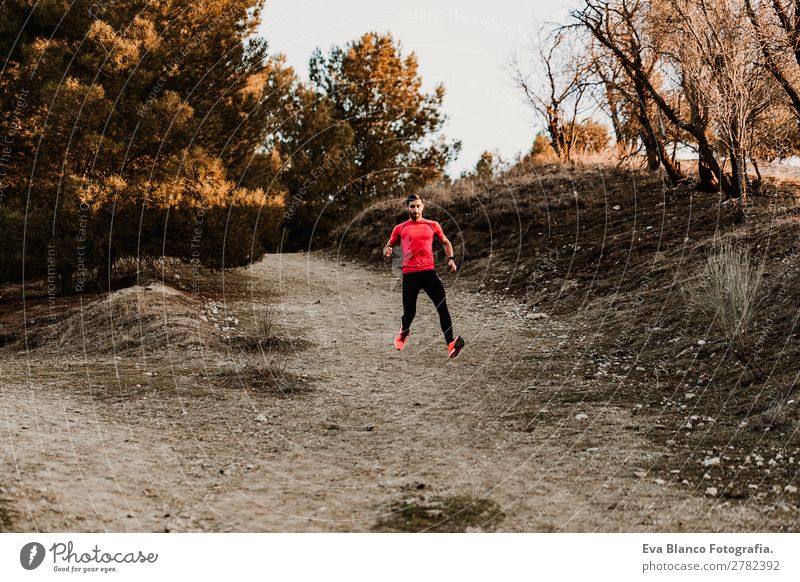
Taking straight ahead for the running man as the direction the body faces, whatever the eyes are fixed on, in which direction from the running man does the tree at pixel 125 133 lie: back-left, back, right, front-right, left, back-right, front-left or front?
back-right

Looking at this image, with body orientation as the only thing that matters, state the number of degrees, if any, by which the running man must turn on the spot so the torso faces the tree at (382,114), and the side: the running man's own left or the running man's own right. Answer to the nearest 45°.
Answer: approximately 180°

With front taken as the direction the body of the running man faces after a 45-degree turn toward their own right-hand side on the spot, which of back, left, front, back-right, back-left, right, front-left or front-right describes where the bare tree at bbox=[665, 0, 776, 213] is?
back

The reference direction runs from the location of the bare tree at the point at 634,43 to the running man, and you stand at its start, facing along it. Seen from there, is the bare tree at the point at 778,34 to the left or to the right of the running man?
left

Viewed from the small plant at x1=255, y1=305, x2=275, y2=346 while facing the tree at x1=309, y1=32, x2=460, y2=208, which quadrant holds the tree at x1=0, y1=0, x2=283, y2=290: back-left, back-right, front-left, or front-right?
front-left

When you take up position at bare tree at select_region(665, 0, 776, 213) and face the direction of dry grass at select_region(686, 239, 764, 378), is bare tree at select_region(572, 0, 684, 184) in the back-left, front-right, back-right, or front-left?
back-right

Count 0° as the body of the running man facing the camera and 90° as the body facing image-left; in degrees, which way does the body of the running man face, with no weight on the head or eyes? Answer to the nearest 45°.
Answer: approximately 0°

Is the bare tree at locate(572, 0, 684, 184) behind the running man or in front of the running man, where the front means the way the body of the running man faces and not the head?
behind

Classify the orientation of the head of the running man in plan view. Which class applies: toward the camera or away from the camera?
toward the camera

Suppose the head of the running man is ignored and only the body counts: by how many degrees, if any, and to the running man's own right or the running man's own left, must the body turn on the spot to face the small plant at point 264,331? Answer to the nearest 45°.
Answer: approximately 135° to the running man's own right

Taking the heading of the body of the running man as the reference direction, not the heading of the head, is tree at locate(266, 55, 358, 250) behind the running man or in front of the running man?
behind
